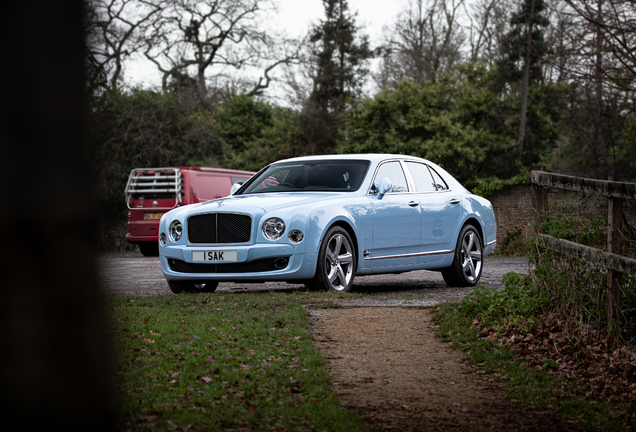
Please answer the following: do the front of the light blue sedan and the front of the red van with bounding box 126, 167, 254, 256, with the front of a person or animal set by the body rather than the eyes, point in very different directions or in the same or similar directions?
very different directions

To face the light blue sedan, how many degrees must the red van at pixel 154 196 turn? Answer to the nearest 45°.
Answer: approximately 135° to its right

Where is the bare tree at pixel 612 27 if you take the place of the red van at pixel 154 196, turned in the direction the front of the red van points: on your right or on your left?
on your right

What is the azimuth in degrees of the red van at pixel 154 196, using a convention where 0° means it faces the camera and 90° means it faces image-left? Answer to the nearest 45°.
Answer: approximately 225°

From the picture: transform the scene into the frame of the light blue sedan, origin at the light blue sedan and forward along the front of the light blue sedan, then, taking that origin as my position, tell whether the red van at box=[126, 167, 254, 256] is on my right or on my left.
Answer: on my right

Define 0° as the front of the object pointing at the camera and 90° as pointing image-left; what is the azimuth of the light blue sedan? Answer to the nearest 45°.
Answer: approximately 45°
